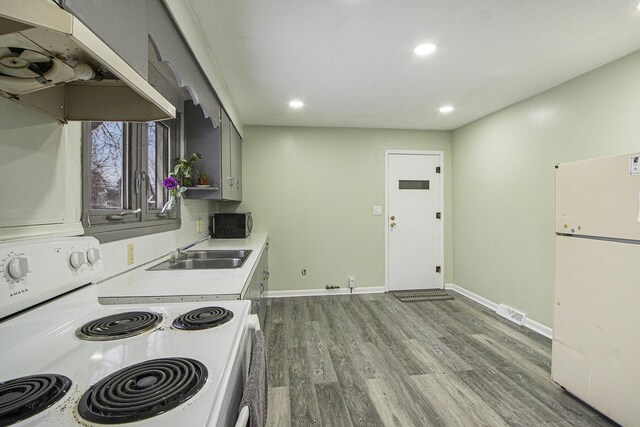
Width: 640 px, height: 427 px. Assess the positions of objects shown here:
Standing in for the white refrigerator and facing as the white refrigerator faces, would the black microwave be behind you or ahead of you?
ahead

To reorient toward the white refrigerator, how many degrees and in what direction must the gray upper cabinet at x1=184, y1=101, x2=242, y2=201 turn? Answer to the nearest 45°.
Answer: approximately 45° to its right

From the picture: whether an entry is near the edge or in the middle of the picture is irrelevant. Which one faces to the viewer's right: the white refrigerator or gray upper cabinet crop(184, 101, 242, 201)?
the gray upper cabinet

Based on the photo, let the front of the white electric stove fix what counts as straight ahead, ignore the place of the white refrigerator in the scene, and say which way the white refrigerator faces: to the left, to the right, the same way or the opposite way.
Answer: the opposite way

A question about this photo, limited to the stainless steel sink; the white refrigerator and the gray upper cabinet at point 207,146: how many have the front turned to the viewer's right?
2

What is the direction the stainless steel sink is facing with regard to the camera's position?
facing to the right of the viewer

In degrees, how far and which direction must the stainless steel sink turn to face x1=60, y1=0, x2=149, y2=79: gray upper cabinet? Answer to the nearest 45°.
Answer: approximately 90° to its right

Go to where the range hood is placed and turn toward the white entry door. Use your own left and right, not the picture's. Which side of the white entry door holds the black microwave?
left

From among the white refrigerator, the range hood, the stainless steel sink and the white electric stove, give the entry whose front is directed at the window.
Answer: the white refrigerator

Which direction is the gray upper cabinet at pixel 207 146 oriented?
to the viewer's right

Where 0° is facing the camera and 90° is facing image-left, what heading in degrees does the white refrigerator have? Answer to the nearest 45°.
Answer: approximately 45°

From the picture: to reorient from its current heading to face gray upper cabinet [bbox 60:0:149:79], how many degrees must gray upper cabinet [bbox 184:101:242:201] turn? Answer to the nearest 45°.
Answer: approximately 90° to its right

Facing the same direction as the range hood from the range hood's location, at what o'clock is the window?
The window is roughly at 8 o'clock from the range hood.
